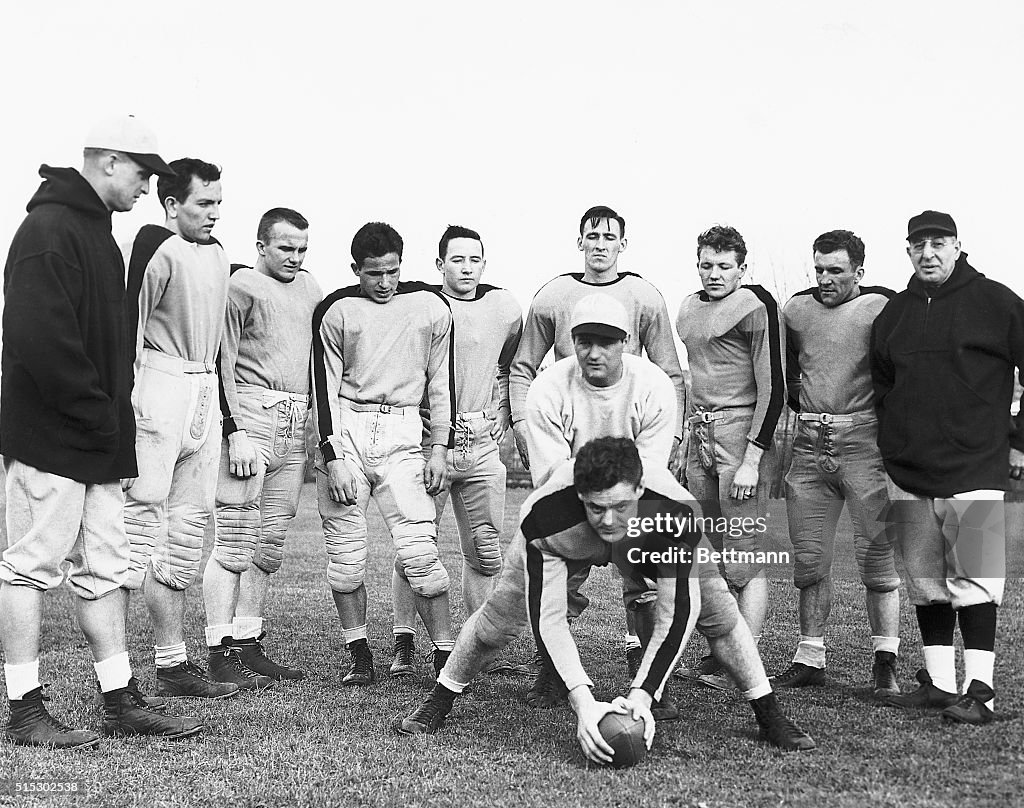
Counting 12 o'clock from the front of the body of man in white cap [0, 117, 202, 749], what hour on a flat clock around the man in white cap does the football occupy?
The football is roughly at 1 o'clock from the man in white cap.

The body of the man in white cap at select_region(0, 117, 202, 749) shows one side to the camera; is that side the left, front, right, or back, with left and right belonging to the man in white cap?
right

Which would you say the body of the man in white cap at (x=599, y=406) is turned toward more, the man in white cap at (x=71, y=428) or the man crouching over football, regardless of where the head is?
the man crouching over football

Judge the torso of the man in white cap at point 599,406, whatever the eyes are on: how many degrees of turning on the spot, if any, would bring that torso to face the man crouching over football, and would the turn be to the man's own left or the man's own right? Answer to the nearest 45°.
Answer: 0° — they already face them

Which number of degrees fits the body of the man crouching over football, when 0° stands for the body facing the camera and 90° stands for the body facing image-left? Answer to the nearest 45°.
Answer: approximately 0°

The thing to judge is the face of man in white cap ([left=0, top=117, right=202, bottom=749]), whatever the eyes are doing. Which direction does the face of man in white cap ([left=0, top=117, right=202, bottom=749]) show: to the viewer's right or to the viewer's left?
to the viewer's right

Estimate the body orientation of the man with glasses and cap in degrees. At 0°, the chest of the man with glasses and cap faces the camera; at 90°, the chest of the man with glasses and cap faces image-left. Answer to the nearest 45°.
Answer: approximately 45°

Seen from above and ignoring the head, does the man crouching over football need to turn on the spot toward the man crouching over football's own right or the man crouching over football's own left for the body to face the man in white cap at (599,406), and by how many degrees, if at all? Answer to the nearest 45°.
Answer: approximately 180°
